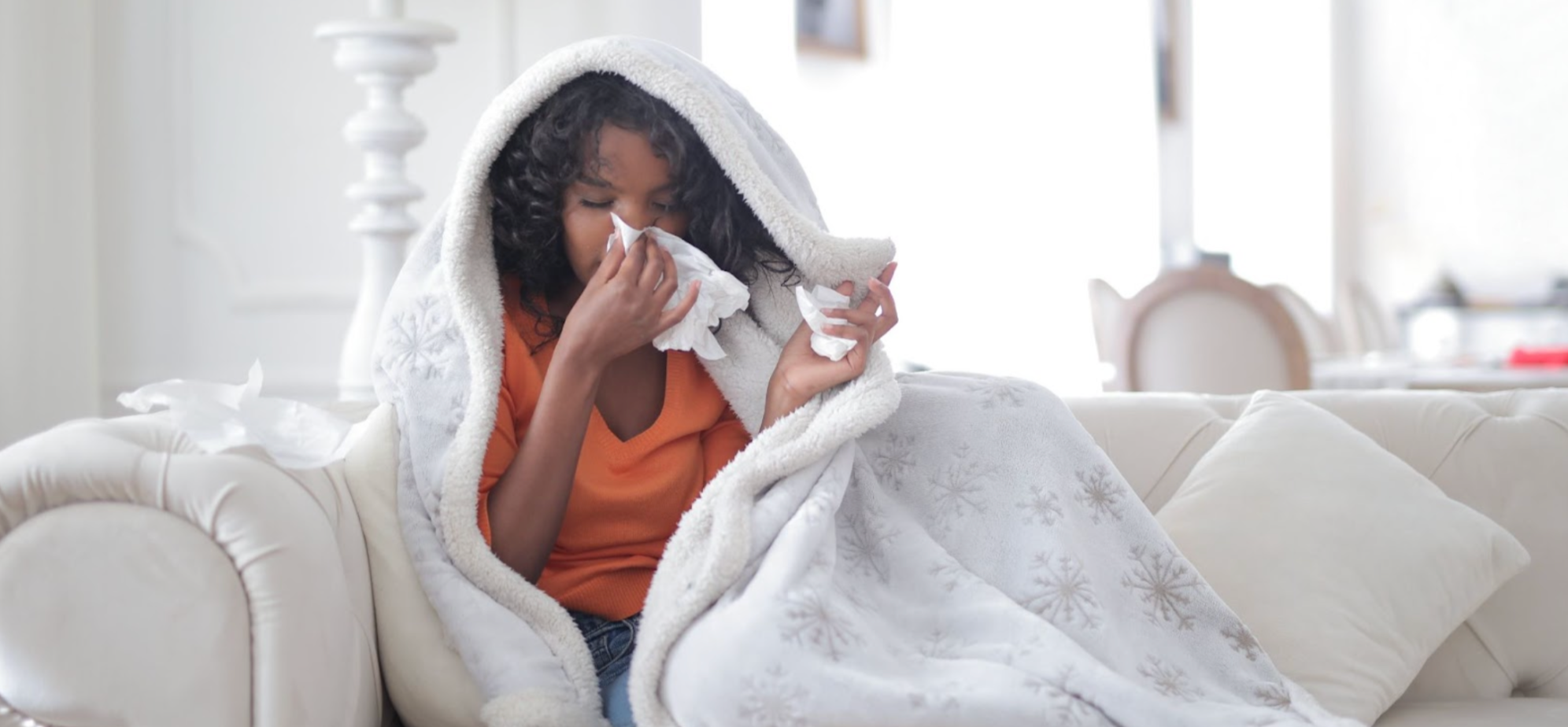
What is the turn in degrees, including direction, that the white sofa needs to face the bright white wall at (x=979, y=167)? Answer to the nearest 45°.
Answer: approximately 180°

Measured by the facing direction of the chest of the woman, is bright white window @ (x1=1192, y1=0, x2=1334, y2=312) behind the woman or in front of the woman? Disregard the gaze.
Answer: behind

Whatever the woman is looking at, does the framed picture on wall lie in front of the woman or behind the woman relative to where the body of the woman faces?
behind

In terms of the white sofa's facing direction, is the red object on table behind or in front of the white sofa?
behind

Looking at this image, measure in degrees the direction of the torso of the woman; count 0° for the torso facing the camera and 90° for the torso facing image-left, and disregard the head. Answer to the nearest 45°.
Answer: approximately 0°

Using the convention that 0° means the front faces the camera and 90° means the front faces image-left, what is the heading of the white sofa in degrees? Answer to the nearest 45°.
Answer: approximately 0°
